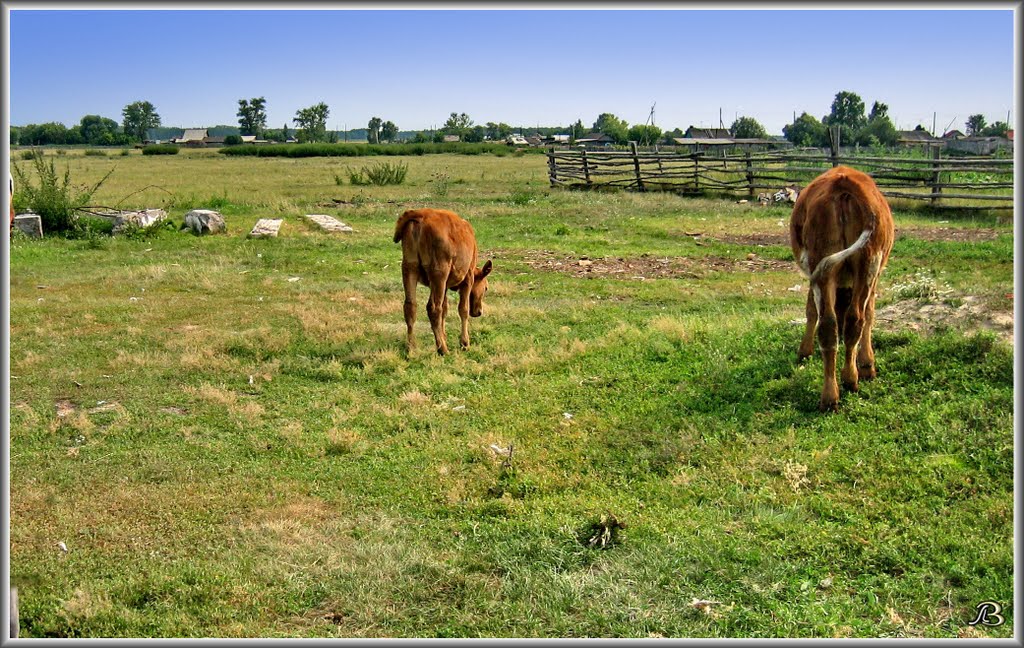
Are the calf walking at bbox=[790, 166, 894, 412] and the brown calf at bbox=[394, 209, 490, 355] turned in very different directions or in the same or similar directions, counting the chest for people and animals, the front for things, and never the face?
same or similar directions

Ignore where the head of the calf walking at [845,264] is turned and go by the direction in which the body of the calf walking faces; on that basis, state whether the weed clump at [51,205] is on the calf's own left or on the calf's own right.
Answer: on the calf's own left

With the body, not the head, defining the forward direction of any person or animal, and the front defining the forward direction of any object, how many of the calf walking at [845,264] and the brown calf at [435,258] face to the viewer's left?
0

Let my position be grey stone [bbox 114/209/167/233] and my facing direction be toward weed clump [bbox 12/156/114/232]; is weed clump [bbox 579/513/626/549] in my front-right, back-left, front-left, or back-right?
back-left

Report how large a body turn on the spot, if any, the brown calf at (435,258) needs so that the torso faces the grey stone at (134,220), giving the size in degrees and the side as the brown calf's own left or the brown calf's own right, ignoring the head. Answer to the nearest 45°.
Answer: approximately 90° to the brown calf's own left

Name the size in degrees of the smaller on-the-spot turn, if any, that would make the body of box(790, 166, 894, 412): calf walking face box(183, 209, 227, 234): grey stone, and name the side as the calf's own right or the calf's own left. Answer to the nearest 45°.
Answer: approximately 45° to the calf's own left

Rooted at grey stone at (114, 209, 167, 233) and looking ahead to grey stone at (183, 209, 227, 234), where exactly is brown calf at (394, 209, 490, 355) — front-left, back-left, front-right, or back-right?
front-right

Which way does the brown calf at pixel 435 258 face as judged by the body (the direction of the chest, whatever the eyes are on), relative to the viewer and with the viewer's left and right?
facing away from the viewer and to the right of the viewer

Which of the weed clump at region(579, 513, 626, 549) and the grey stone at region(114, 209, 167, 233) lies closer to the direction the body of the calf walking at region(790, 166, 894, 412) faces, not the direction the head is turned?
the grey stone

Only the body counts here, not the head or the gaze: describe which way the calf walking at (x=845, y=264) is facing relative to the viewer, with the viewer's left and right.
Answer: facing away from the viewer

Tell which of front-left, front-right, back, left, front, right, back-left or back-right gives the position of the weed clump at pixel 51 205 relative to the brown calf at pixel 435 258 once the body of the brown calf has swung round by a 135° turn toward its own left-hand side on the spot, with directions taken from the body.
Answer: front-right

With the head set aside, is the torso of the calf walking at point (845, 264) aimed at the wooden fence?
yes

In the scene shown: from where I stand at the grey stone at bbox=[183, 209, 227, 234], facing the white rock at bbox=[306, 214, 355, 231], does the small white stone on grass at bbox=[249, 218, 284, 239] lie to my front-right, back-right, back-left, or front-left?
front-right
